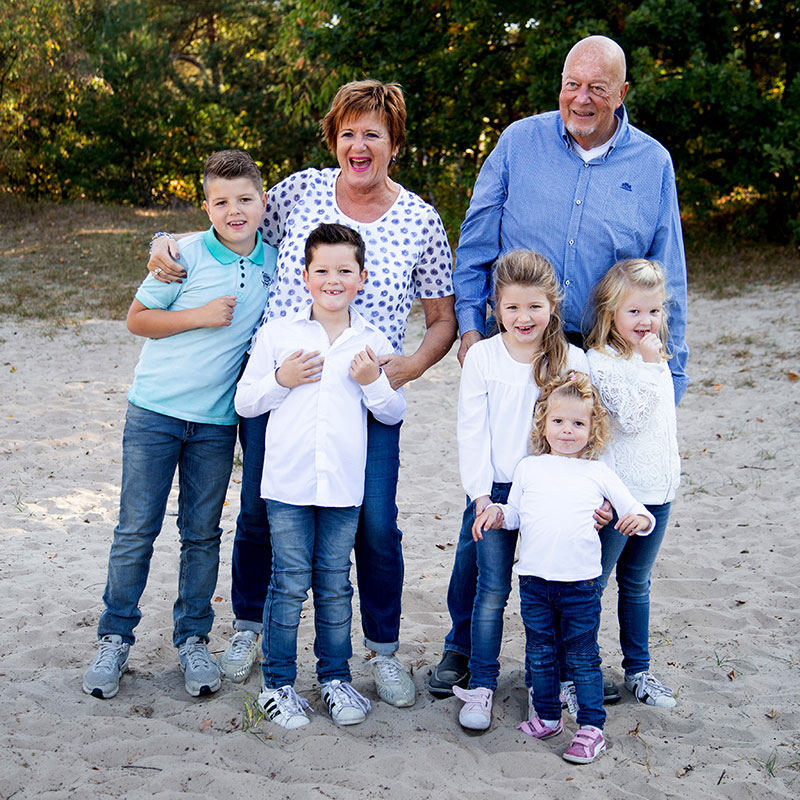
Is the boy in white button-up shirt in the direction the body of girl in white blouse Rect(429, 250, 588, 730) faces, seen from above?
no

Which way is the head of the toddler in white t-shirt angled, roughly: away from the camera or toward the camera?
toward the camera

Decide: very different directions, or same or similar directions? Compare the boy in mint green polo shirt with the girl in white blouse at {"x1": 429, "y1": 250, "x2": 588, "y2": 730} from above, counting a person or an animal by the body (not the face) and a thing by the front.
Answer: same or similar directions

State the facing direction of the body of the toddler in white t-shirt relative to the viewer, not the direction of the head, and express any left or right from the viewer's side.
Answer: facing the viewer

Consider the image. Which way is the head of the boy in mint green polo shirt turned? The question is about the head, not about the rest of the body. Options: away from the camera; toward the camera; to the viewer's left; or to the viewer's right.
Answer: toward the camera

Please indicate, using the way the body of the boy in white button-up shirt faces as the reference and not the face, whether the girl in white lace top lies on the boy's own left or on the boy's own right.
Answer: on the boy's own left

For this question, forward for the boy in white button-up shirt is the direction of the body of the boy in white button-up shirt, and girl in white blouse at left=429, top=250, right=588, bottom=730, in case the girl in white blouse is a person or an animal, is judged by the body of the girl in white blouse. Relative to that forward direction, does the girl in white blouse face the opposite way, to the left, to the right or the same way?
the same way

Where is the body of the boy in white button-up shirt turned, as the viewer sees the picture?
toward the camera

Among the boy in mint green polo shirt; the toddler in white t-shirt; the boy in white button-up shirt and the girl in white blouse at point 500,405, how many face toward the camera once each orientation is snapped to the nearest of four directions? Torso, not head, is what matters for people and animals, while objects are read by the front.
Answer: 4

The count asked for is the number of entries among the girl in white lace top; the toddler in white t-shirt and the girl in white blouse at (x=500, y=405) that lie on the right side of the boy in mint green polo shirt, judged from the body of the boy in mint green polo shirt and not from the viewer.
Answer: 0

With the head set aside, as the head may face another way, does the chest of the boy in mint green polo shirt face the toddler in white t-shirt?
no

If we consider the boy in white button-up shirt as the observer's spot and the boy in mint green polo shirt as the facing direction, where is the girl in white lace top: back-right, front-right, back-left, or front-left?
back-right
